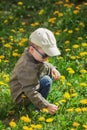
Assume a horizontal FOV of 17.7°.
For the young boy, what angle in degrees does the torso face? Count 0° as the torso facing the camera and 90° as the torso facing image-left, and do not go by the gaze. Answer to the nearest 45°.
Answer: approximately 270°

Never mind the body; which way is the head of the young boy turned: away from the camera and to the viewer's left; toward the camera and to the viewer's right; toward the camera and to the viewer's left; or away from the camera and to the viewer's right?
toward the camera and to the viewer's right
